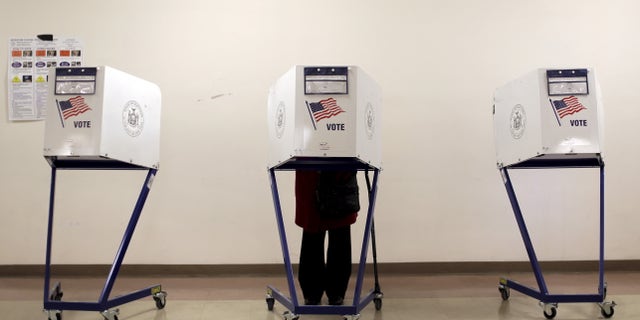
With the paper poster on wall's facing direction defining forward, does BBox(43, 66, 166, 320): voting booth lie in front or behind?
in front

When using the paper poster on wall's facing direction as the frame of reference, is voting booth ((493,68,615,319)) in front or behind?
in front

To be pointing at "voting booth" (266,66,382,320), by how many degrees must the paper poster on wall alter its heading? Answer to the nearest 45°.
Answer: approximately 45° to its left
